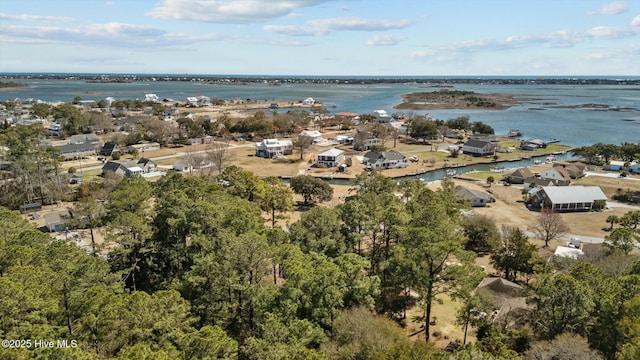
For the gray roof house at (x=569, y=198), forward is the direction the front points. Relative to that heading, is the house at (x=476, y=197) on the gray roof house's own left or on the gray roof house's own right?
on the gray roof house's own right

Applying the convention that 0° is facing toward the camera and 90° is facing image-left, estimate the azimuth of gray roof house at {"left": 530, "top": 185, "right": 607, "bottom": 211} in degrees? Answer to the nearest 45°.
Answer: approximately 0°

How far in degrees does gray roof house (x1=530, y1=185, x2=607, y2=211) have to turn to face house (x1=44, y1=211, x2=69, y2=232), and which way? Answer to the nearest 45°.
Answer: approximately 45° to its right

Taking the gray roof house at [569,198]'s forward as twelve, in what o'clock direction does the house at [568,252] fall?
The house is roughly at 12 o'clock from the gray roof house.
